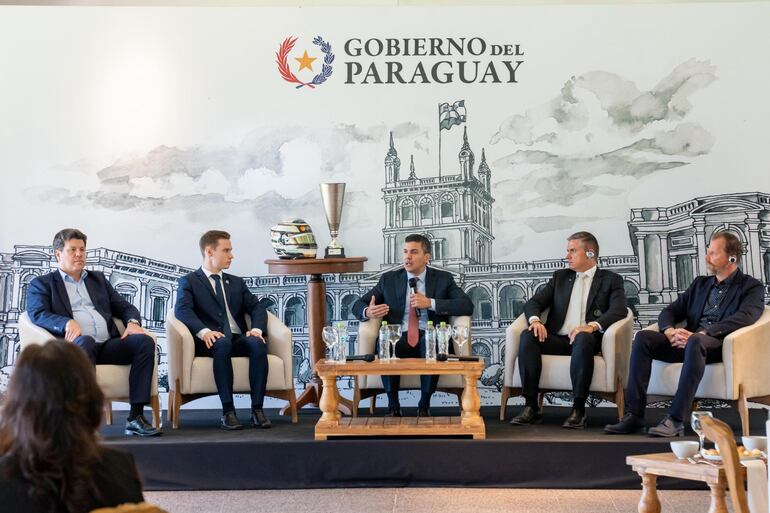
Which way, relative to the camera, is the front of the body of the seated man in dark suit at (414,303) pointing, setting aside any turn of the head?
toward the camera

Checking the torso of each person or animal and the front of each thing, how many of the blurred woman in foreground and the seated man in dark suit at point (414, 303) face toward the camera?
1

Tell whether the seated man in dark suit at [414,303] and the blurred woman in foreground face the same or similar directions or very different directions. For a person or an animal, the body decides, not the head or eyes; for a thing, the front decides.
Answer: very different directions

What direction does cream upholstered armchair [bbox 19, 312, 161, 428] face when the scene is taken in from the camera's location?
facing the viewer and to the right of the viewer

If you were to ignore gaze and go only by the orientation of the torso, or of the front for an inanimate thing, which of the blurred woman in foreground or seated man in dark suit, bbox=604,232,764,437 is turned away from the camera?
the blurred woman in foreground

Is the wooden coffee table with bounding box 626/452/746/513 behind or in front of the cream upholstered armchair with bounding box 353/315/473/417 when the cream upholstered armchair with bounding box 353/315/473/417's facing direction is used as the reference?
in front

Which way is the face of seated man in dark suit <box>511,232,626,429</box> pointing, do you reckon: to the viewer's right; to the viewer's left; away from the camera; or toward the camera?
to the viewer's left

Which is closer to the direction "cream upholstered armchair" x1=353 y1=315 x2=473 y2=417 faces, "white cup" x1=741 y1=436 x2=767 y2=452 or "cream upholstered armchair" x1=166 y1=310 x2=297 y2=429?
the white cup

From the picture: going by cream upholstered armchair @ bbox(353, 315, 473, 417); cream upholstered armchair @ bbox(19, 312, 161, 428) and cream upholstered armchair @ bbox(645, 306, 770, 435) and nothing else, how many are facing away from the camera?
0

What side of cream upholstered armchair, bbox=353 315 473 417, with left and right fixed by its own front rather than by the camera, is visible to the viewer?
front

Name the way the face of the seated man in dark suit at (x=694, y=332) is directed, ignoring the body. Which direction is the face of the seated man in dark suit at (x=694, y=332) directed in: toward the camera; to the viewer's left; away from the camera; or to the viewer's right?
to the viewer's left

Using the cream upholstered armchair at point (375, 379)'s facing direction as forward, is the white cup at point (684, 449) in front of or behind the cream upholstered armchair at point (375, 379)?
in front

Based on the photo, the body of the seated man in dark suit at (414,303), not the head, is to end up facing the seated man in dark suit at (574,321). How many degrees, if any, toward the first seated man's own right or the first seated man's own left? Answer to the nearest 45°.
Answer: approximately 90° to the first seated man's own left

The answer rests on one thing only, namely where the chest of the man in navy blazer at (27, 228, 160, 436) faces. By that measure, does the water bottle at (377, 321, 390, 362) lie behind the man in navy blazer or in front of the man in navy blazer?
in front
